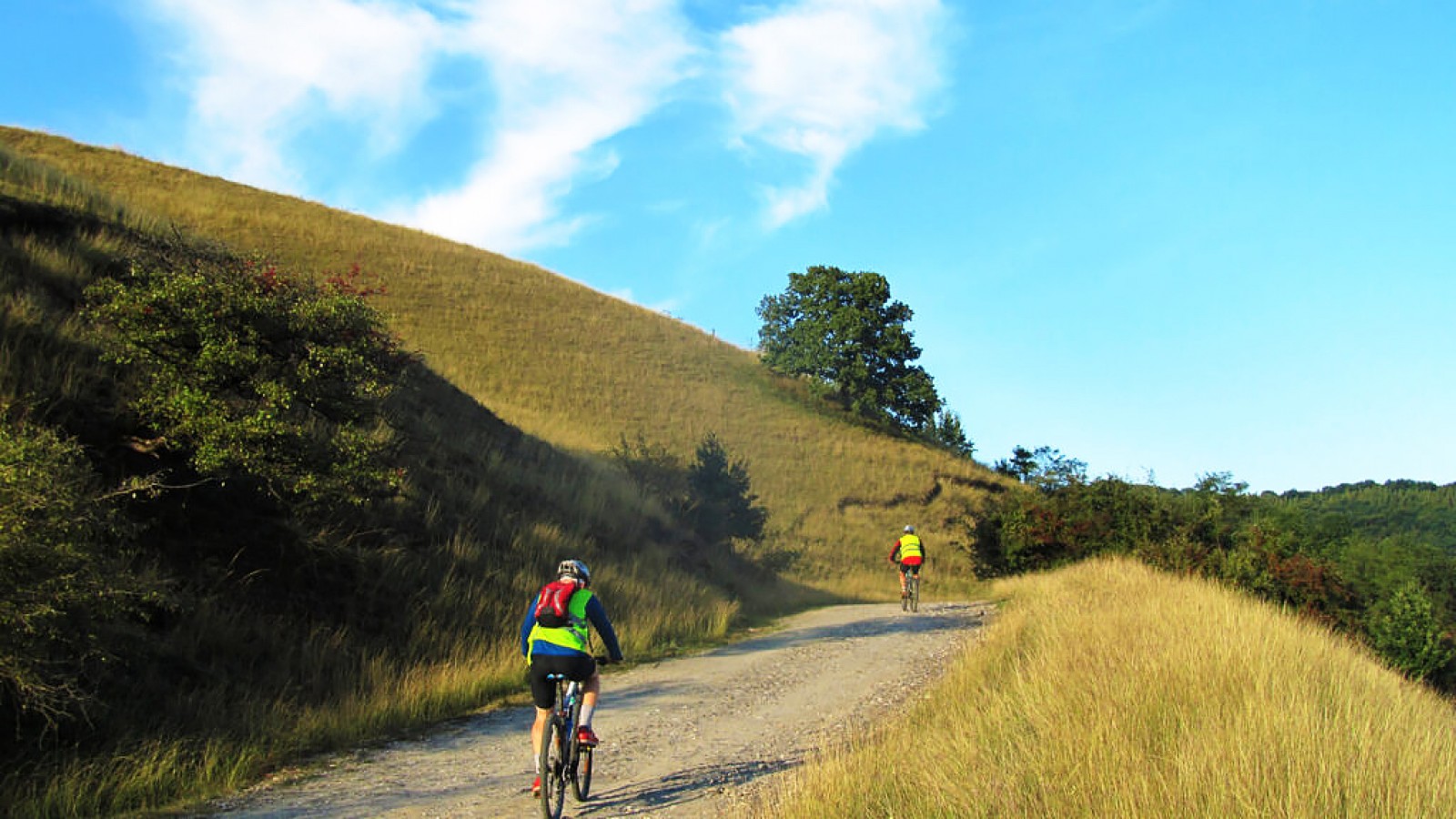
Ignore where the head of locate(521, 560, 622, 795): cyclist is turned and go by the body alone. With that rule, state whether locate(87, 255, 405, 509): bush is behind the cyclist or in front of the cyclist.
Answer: in front

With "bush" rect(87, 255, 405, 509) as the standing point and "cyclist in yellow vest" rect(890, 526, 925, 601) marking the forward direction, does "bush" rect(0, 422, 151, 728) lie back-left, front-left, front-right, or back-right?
back-right

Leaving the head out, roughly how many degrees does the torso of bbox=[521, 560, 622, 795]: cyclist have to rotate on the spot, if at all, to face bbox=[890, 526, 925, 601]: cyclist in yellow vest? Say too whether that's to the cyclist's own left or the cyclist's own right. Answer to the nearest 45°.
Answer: approximately 45° to the cyclist's own right

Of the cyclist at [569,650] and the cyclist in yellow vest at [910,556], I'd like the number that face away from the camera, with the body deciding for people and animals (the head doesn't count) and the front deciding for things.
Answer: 2

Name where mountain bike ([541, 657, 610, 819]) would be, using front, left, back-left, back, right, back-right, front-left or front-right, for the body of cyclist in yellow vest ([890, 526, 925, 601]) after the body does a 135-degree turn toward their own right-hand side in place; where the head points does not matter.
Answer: front-right

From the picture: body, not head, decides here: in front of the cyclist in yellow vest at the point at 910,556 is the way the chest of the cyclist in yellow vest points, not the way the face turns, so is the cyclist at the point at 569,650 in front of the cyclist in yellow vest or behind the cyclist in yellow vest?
behind

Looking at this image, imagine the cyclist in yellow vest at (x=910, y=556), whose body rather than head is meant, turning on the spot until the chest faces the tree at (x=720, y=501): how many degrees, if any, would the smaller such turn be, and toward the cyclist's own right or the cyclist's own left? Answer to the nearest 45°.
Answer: approximately 45° to the cyclist's own left

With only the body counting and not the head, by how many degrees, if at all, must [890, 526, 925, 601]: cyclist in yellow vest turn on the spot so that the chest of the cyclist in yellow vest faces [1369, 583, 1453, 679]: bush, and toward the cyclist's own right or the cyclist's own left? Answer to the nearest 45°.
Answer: approximately 45° to the cyclist's own right

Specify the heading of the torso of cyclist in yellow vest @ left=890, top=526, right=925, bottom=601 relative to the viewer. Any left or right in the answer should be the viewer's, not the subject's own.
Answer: facing away from the viewer

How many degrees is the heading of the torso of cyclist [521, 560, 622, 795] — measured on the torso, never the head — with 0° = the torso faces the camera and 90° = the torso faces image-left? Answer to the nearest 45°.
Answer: approximately 180°

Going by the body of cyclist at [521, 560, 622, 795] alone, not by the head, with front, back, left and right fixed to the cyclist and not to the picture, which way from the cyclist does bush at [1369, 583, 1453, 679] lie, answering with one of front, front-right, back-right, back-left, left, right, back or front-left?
front-right

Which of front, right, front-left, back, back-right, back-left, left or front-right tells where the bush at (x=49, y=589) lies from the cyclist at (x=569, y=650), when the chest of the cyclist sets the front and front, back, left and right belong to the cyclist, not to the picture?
left
